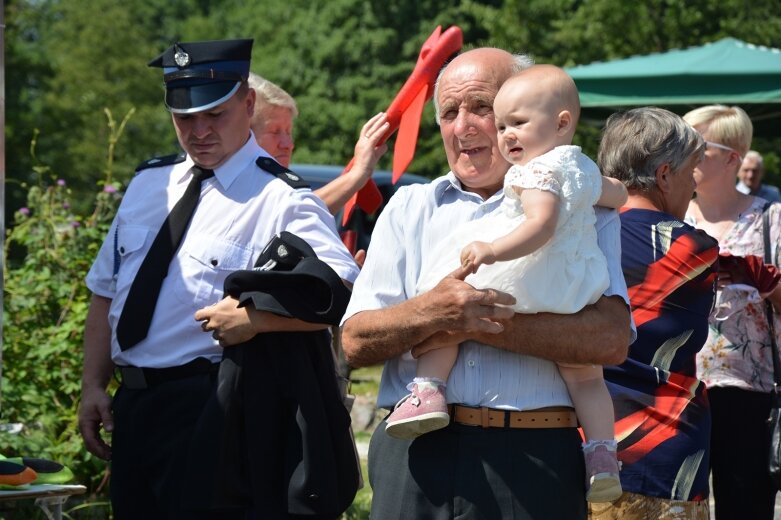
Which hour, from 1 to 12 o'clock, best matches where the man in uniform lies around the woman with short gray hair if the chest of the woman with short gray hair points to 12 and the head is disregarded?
The man in uniform is roughly at 7 o'clock from the woman with short gray hair.

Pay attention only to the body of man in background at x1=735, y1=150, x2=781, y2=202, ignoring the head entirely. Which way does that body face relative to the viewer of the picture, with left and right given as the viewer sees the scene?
facing the viewer and to the left of the viewer

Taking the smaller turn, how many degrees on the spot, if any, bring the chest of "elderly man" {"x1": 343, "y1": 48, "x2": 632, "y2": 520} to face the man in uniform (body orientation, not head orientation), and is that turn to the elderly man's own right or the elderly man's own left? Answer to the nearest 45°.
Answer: approximately 135° to the elderly man's own right

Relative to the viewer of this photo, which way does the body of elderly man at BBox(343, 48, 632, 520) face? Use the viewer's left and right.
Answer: facing the viewer

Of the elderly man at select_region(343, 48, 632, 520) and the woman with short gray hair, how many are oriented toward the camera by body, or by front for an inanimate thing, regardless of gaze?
1

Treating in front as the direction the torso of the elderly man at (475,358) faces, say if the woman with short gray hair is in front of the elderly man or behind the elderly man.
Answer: behind

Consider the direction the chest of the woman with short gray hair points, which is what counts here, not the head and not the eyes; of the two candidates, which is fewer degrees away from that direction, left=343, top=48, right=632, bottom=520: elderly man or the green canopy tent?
the green canopy tent
